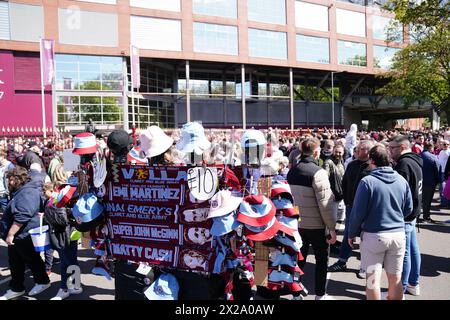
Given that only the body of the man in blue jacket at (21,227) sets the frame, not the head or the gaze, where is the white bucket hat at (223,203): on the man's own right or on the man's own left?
on the man's own left
